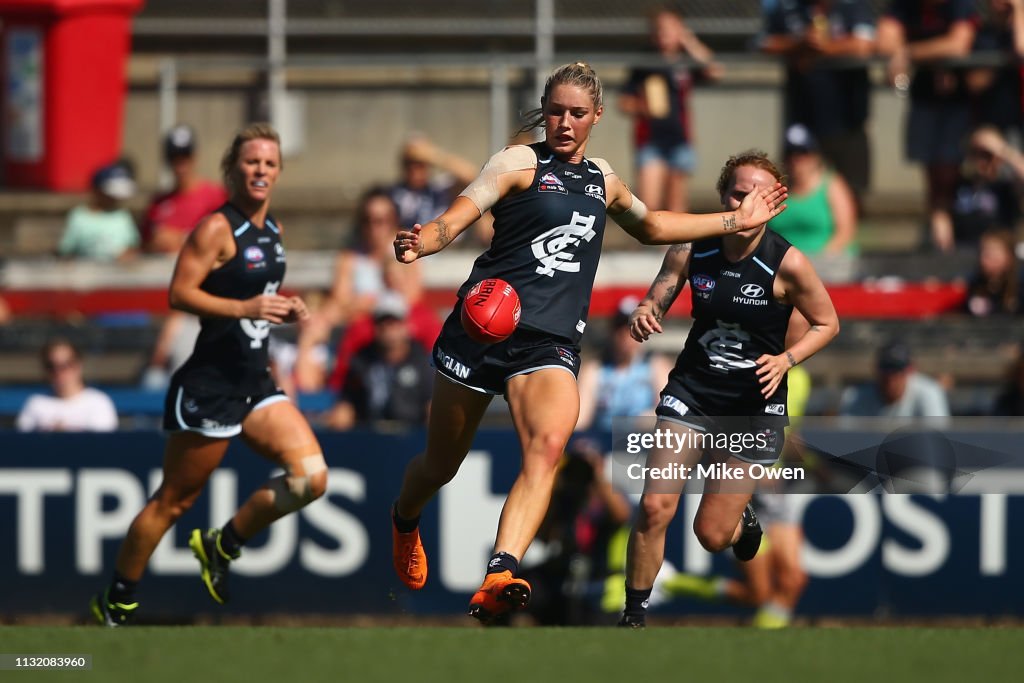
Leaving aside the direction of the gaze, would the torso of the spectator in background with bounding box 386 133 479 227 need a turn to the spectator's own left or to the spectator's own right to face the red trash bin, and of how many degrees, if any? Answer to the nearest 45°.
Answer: approximately 135° to the spectator's own right

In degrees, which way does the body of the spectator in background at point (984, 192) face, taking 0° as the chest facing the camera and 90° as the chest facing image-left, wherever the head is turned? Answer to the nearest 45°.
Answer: approximately 0°

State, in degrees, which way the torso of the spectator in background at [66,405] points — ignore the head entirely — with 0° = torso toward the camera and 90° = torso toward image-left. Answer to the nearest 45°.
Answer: approximately 0°

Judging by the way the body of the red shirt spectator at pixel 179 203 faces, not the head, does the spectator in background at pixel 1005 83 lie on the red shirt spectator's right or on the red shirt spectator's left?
on the red shirt spectator's left

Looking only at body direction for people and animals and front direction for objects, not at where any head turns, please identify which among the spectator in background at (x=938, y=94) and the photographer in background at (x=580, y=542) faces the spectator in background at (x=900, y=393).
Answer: the spectator in background at (x=938, y=94)

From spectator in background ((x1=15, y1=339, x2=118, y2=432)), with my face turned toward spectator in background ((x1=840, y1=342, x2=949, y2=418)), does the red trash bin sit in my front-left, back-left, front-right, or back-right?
back-left

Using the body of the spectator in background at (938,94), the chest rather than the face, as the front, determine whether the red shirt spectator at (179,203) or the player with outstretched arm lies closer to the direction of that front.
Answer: the player with outstretched arm

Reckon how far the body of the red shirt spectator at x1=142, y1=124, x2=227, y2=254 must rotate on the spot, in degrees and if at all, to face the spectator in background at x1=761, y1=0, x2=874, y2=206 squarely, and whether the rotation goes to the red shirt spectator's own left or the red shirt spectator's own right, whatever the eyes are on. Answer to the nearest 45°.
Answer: approximately 90° to the red shirt spectator's own left

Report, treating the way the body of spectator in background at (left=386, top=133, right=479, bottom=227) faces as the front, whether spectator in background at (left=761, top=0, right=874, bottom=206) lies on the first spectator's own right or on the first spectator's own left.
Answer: on the first spectator's own left
